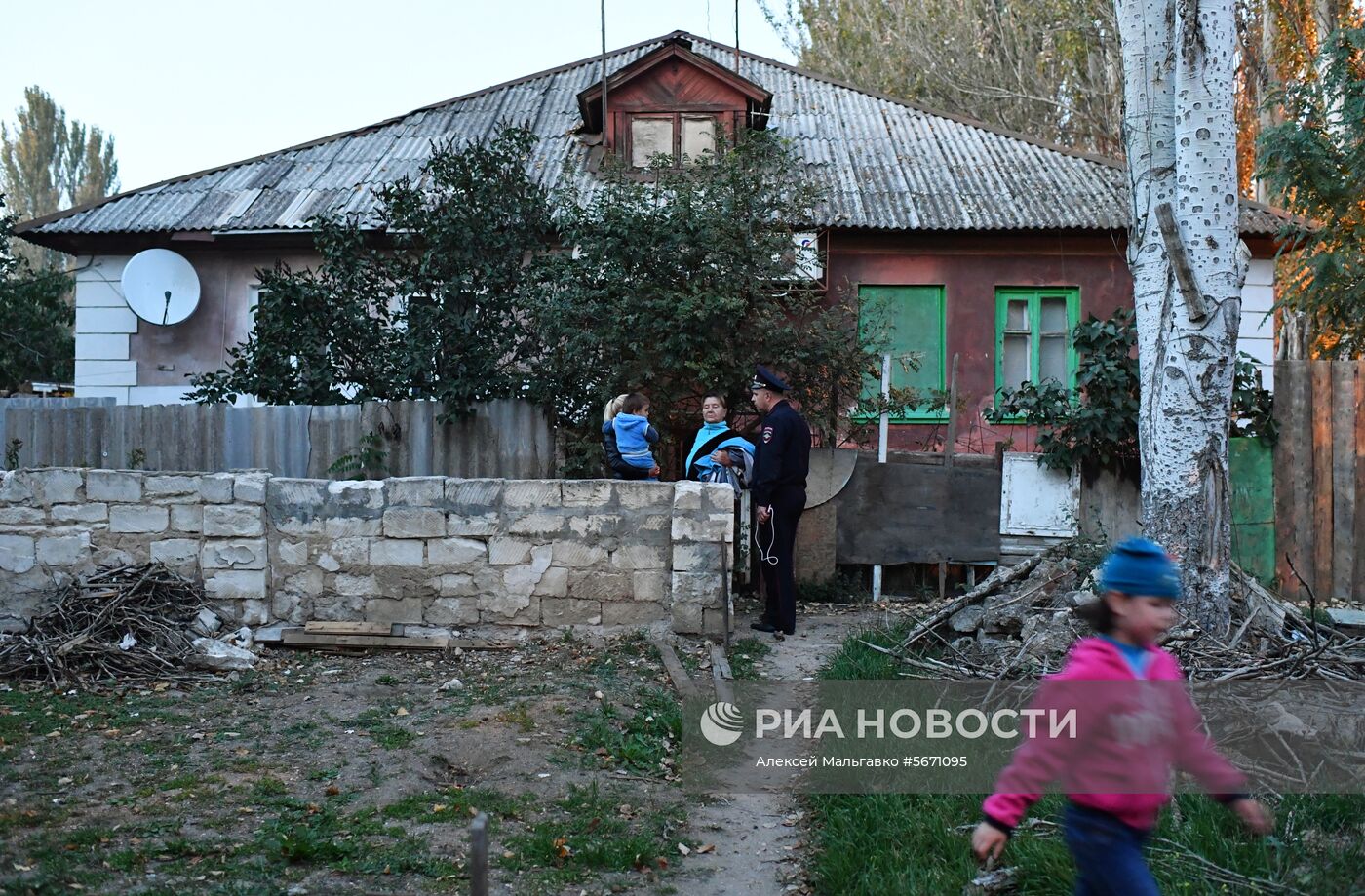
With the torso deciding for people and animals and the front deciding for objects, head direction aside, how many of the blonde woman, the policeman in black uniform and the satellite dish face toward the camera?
1

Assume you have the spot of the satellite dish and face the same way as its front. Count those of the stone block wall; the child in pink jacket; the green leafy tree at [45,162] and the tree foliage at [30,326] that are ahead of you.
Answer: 2

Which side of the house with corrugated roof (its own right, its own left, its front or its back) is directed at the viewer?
front

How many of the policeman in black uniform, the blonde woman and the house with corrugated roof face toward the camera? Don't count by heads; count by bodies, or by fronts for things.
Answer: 1

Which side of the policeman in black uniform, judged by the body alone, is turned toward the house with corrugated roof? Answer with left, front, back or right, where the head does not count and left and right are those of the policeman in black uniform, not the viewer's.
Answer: right

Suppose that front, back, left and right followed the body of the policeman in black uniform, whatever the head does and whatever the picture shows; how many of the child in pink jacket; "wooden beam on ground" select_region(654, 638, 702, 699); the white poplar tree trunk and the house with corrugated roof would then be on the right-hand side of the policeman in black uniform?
1

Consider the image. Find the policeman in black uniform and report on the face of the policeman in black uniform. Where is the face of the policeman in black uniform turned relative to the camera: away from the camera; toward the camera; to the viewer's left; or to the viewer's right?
to the viewer's left

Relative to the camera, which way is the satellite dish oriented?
toward the camera

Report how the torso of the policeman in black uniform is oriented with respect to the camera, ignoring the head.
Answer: to the viewer's left

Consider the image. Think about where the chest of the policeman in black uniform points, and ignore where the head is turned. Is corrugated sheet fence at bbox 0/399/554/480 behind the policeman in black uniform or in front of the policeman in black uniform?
in front

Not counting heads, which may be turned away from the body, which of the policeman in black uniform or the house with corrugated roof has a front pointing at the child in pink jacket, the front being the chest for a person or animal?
the house with corrugated roof

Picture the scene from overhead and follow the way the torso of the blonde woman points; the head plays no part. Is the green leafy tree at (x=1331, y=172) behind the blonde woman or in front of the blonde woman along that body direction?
in front

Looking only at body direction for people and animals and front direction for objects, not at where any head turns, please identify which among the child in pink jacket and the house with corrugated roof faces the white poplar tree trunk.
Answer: the house with corrugated roof

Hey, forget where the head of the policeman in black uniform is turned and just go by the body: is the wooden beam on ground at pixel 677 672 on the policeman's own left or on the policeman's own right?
on the policeman's own left
